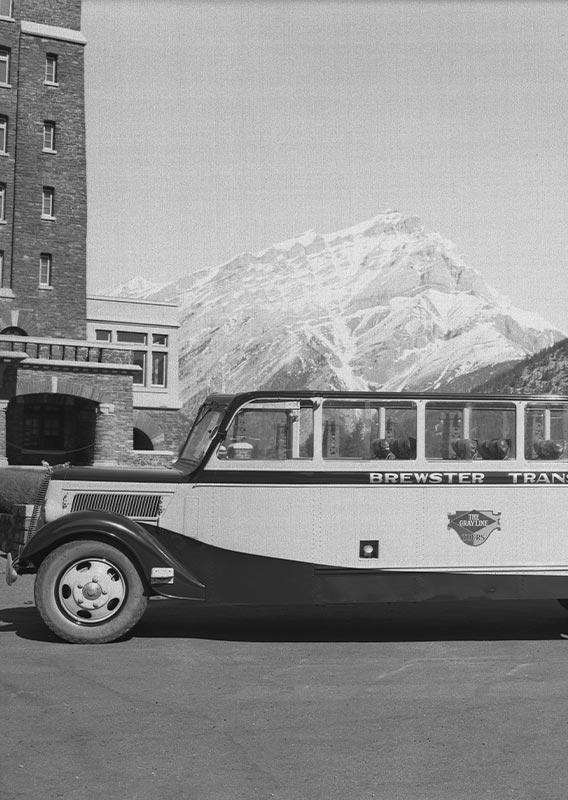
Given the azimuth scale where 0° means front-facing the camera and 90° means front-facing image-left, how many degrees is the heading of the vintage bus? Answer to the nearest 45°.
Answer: approximately 90°

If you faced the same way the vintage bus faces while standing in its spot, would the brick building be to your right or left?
on your right
